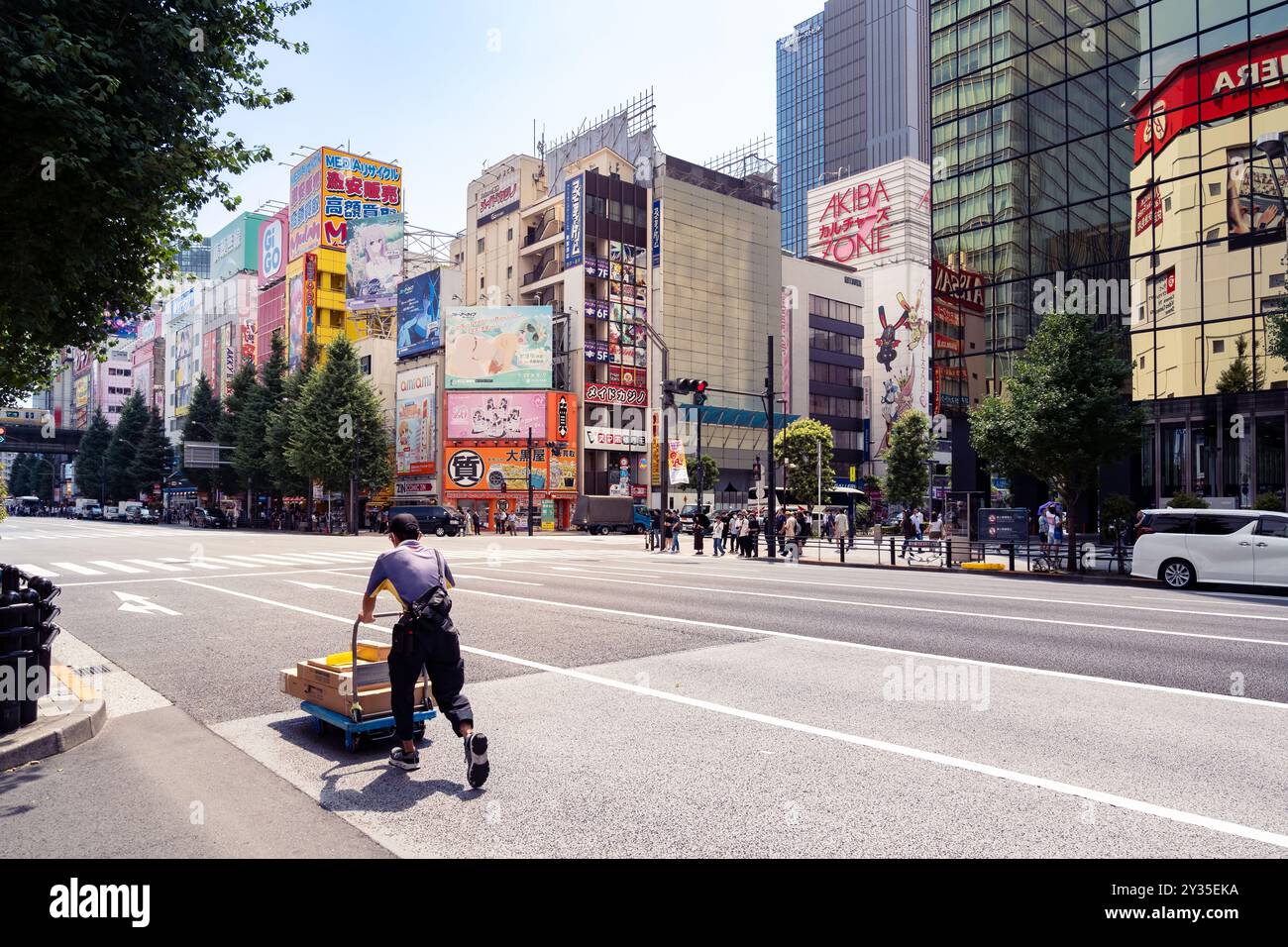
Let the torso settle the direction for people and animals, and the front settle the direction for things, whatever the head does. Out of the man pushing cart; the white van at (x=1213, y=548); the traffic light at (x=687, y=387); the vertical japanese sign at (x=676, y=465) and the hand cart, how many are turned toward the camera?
2

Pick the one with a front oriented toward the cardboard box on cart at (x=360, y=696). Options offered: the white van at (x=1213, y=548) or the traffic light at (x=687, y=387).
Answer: the traffic light

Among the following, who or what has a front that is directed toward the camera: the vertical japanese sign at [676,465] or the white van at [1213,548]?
the vertical japanese sign

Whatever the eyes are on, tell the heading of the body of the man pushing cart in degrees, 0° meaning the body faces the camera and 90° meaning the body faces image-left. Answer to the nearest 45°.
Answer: approximately 135°

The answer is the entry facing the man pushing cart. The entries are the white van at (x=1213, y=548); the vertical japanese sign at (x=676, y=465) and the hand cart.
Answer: the vertical japanese sign

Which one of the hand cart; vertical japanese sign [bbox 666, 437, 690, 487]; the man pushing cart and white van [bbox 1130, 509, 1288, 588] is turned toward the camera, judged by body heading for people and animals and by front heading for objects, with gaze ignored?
the vertical japanese sign

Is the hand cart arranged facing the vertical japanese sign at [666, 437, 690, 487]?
no

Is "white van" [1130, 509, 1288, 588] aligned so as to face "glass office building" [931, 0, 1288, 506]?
no

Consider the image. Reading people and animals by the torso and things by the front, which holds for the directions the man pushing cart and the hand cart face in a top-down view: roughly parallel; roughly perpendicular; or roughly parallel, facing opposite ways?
roughly parallel

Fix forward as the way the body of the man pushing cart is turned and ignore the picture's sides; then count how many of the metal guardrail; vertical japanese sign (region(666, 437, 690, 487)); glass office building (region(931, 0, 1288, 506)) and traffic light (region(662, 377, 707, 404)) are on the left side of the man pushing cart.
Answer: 0

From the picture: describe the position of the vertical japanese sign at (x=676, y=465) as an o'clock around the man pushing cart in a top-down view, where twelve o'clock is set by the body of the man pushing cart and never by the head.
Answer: The vertical japanese sign is roughly at 2 o'clock from the man pushing cart.

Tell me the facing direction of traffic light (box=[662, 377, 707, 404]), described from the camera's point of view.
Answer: facing the viewer

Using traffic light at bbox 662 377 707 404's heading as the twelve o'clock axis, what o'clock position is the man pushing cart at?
The man pushing cart is roughly at 12 o'clock from the traffic light.

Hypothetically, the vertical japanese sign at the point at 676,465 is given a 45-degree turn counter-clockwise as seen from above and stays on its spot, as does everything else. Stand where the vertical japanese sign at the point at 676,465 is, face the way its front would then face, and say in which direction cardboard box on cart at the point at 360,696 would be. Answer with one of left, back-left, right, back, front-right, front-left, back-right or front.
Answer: front-right

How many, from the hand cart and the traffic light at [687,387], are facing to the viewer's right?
0

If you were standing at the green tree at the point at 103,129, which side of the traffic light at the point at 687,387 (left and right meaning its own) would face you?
front

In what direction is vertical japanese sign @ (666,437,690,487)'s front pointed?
toward the camera
